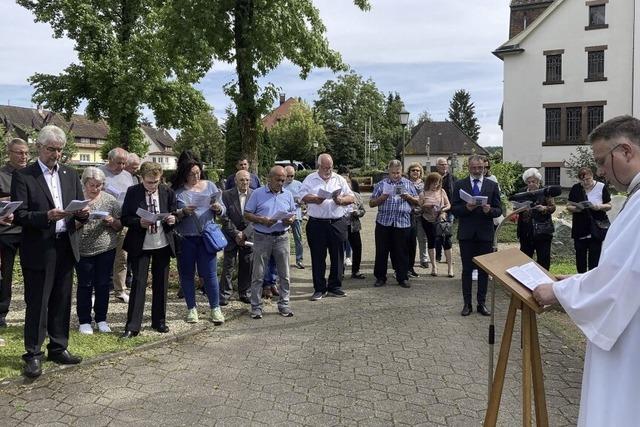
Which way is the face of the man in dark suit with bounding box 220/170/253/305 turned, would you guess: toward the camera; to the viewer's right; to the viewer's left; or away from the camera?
toward the camera

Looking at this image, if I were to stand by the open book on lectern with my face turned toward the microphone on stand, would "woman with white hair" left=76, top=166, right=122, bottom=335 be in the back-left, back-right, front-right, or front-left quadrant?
front-left

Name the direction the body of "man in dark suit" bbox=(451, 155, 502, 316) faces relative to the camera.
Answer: toward the camera

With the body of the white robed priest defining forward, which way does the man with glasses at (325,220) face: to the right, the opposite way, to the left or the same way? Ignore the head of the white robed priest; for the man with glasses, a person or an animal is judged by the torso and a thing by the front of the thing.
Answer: to the left

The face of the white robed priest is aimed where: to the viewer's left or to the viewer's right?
to the viewer's left

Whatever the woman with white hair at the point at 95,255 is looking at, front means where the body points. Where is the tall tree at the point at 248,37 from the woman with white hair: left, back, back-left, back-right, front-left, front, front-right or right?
back-left

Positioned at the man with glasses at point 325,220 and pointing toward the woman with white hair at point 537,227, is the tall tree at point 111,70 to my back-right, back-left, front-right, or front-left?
back-left

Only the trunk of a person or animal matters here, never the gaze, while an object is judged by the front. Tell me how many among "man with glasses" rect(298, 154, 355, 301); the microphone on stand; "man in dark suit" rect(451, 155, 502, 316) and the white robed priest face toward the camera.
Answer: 2

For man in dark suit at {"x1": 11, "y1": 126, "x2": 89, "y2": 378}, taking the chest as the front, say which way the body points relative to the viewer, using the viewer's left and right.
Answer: facing the viewer and to the right of the viewer

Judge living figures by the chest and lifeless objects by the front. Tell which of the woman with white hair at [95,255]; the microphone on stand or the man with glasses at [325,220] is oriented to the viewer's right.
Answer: the microphone on stand

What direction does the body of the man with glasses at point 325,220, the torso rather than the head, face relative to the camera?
toward the camera

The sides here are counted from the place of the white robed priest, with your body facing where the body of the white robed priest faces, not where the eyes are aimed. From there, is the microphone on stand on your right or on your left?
on your right

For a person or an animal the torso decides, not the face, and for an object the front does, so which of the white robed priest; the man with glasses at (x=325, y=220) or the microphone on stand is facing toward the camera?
the man with glasses

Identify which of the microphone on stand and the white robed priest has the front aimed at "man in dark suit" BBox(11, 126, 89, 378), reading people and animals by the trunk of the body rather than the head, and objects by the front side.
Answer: the white robed priest

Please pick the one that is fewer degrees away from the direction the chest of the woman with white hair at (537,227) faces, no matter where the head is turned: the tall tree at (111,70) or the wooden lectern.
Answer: the wooden lectern

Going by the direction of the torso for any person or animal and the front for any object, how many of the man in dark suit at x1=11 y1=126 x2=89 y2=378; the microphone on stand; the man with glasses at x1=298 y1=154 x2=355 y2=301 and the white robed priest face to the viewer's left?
1

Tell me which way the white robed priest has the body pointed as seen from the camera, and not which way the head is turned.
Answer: to the viewer's left

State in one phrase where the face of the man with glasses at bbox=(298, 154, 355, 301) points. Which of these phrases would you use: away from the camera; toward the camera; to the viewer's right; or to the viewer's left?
toward the camera
